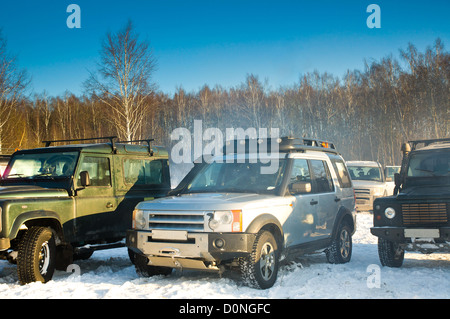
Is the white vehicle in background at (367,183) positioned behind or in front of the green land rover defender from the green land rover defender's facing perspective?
behind

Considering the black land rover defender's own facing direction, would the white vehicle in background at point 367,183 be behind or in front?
behind

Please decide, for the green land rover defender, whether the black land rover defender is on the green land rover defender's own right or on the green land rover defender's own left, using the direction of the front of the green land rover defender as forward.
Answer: on the green land rover defender's own left

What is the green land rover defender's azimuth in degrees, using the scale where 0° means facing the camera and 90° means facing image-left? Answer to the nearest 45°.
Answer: approximately 45°

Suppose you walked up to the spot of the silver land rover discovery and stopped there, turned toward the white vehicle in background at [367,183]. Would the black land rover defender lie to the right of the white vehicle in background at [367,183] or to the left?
right

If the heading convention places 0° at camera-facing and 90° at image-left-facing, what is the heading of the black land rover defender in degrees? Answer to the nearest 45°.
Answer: approximately 0°

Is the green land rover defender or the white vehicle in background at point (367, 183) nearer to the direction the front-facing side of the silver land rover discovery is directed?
the green land rover defender

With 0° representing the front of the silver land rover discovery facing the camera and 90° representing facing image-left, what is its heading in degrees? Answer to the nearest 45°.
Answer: approximately 45°

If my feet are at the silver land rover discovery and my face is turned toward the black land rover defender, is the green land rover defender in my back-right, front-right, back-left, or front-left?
back-left
